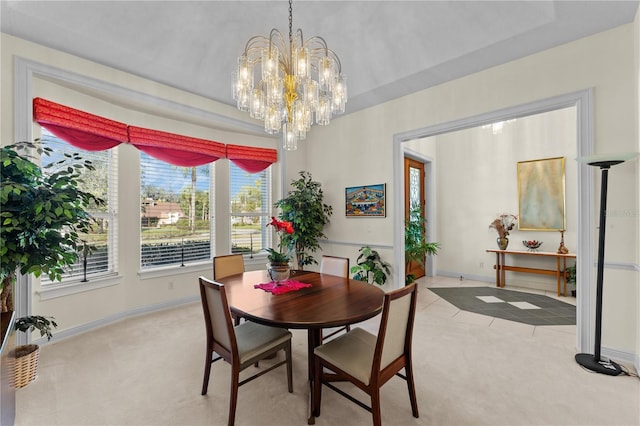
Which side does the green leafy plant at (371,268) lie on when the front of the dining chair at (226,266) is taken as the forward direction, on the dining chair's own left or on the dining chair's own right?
on the dining chair's own left

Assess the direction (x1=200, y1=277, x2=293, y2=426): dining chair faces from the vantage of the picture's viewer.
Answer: facing away from the viewer and to the right of the viewer

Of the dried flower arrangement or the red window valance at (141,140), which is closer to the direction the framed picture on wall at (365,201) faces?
the red window valance

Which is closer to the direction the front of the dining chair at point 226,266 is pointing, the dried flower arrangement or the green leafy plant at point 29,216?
the dried flower arrangement

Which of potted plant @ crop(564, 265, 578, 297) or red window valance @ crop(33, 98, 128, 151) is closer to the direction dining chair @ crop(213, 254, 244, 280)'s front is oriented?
the potted plant

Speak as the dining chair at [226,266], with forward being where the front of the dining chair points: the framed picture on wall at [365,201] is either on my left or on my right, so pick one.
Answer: on my left

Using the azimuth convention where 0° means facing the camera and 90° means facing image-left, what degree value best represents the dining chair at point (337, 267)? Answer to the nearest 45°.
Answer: approximately 45°

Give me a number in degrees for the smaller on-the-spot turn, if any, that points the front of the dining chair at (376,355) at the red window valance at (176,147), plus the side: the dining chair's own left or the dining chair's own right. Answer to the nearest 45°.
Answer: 0° — it already faces it

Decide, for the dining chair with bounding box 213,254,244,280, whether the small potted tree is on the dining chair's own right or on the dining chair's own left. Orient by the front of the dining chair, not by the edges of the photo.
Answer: on the dining chair's own left

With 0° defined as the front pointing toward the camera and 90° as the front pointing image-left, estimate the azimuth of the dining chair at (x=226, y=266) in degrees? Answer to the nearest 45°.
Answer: approximately 315°
